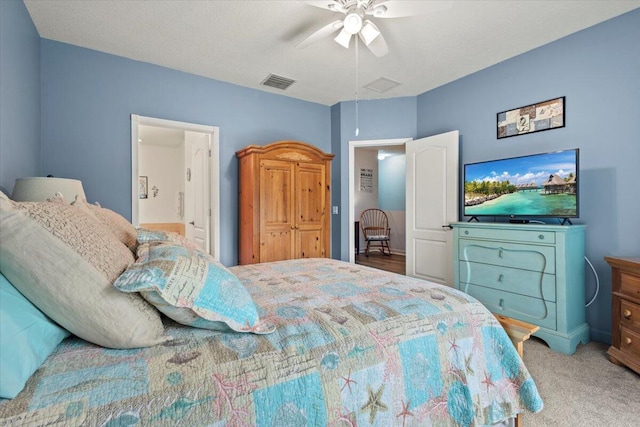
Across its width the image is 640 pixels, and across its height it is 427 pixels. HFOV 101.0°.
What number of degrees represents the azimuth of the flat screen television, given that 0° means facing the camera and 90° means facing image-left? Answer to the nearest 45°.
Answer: approximately 45°

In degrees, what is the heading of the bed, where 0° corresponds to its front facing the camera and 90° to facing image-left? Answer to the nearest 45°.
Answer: approximately 270°

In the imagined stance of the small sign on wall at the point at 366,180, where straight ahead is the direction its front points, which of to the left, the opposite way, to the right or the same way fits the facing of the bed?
to the left

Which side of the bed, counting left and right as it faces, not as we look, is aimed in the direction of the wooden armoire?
left

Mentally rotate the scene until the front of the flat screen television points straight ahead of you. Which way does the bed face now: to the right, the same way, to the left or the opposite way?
the opposite way

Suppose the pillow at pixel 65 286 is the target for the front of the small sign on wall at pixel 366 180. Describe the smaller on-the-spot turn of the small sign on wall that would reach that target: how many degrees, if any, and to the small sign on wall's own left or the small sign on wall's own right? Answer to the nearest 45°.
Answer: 0° — it already faces it

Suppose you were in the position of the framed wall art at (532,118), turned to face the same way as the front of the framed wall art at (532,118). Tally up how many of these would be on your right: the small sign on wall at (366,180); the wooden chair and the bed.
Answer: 2

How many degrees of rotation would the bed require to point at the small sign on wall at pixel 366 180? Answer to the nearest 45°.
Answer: approximately 90° to its left

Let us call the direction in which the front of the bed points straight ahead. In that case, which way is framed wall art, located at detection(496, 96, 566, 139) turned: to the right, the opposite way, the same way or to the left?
the opposite way
